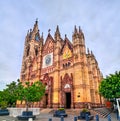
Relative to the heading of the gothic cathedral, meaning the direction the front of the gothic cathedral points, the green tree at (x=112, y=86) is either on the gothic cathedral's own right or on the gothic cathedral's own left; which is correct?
on the gothic cathedral's own left

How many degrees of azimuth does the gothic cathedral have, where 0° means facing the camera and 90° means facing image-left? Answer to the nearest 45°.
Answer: approximately 45°
